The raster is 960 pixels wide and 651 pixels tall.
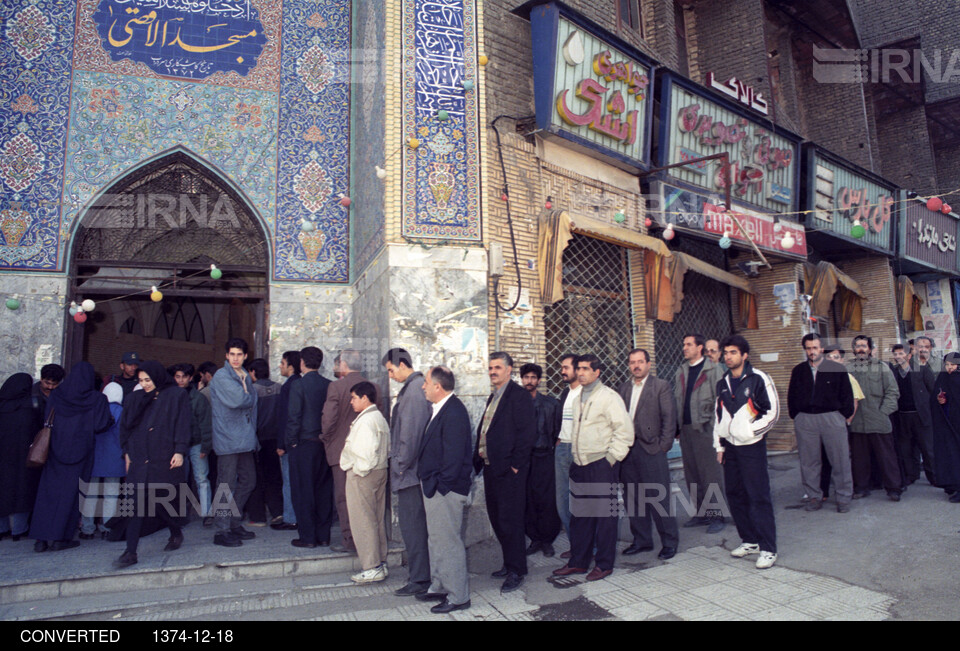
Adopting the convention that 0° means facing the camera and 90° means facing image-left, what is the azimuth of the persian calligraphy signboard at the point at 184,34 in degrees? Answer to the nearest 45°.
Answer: approximately 0°

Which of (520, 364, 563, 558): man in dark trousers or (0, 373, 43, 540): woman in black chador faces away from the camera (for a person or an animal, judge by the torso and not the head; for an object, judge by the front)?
the woman in black chador

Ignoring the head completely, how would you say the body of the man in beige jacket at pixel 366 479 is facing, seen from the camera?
to the viewer's left

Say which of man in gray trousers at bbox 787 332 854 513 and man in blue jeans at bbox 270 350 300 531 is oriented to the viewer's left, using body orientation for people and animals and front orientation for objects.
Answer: man in blue jeans at bbox 270 350 300 531

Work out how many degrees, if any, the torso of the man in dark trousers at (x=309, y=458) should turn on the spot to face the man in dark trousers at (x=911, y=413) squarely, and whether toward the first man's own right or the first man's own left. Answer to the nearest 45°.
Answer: approximately 135° to the first man's own right

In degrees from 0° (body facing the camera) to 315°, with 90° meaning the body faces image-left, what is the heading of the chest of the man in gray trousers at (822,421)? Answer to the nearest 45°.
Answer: approximately 0°

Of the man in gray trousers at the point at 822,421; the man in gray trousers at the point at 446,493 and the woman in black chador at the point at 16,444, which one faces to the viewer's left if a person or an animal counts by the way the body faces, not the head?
the man in gray trousers at the point at 446,493

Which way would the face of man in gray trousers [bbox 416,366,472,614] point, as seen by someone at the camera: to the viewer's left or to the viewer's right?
to the viewer's left

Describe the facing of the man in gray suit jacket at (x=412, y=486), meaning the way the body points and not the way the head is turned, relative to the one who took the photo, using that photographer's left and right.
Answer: facing to the left of the viewer

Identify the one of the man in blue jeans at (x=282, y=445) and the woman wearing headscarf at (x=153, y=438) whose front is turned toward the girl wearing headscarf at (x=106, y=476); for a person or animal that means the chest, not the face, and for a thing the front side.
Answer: the man in blue jeans

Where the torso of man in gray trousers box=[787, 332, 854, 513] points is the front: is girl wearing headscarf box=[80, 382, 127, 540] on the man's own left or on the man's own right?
on the man's own right
